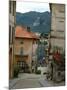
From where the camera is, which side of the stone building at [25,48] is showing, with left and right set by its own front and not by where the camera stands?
front
